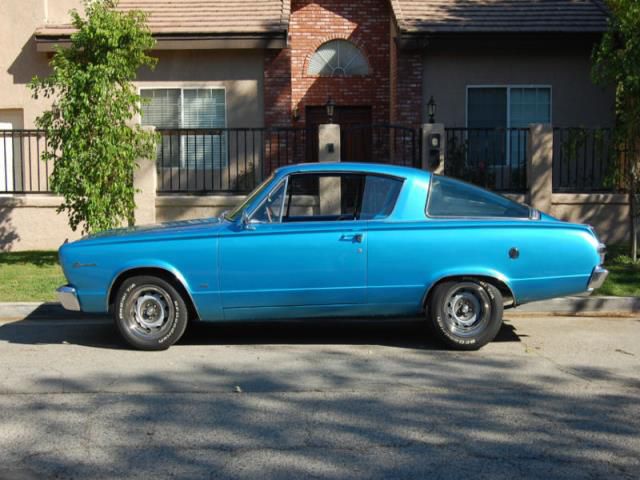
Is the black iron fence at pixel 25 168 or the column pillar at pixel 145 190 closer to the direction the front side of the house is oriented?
the column pillar

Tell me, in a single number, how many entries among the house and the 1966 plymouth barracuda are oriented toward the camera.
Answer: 1

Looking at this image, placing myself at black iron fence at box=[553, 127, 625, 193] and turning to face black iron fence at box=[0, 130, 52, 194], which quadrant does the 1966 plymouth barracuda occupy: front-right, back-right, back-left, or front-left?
front-left

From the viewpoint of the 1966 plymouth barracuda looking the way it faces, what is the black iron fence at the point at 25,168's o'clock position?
The black iron fence is roughly at 2 o'clock from the 1966 plymouth barracuda.

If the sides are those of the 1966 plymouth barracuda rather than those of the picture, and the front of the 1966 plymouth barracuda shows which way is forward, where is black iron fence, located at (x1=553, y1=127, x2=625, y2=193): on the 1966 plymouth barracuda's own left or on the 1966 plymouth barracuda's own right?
on the 1966 plymouth barracuda's own right

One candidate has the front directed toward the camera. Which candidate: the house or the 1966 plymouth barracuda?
the house

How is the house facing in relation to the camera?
toward the camera

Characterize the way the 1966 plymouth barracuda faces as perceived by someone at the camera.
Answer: facing to the left of the viewer

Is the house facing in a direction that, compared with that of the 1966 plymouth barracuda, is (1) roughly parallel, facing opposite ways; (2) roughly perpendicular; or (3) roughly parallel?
roughly perpendicular

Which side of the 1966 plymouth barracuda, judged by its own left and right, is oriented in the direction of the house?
right

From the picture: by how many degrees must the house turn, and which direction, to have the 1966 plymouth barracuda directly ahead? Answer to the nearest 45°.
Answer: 0° — it already faces it

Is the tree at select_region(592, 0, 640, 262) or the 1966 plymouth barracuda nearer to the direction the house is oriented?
the 1966 plymouth barracuda

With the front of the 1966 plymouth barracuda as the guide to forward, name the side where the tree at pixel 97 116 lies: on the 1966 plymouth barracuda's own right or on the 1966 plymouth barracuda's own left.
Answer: on the 1966 plymouth barracuda's own right

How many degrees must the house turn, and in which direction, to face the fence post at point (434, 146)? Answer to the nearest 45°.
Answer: approximately 45° to its left
